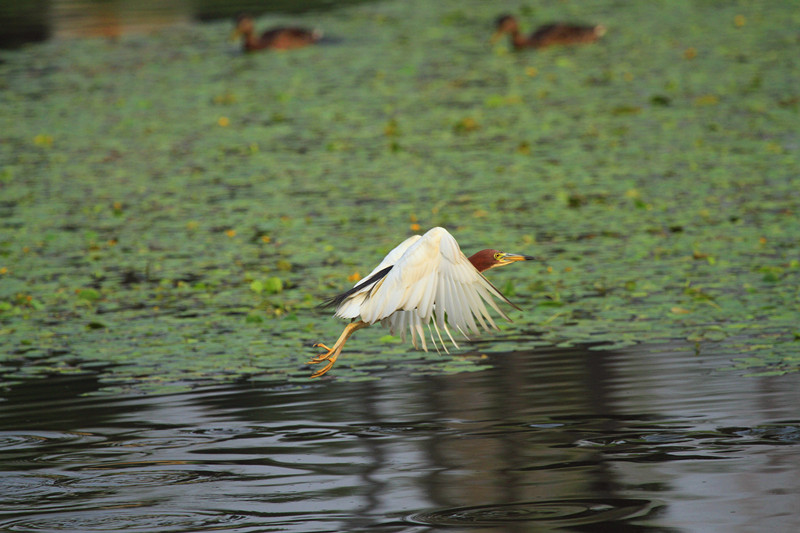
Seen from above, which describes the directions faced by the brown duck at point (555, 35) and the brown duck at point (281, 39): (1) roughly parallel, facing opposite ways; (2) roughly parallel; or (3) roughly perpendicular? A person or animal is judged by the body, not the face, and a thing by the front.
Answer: roughly parallel

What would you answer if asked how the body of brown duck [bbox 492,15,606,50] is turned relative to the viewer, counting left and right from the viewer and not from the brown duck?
facing to the left of the viewer

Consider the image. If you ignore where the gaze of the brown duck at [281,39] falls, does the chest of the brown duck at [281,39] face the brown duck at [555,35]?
no

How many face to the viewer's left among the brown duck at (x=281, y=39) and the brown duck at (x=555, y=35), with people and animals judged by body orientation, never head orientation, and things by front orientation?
2

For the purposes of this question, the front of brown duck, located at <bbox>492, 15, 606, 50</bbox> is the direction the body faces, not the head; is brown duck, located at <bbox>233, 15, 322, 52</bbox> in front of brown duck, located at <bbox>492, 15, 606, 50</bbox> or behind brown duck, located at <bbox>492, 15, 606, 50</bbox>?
in front

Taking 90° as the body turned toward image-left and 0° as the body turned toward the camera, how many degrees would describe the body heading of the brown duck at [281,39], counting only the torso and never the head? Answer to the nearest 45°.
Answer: approximately 90°
